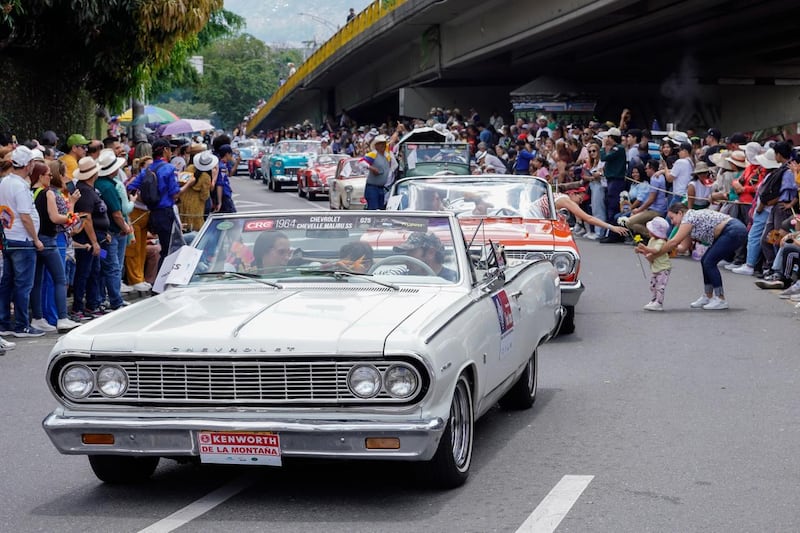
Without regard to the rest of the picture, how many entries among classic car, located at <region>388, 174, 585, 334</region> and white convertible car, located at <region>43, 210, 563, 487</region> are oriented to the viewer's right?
0

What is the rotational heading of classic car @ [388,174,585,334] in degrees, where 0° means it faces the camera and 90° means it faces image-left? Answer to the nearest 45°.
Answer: approximately 0°

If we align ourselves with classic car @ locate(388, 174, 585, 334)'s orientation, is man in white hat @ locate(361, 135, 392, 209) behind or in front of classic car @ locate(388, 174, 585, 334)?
behind

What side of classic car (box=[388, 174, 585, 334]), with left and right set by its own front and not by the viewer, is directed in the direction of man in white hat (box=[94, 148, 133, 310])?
right

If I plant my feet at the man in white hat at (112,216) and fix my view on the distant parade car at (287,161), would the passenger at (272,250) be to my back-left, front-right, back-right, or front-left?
back-right

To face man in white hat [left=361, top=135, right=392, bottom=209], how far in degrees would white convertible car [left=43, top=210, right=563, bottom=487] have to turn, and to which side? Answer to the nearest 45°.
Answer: approximately 135° to its right

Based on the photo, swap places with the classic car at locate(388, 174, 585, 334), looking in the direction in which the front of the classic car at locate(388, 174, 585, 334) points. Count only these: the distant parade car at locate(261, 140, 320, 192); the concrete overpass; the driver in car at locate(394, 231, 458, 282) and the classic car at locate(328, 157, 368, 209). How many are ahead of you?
1

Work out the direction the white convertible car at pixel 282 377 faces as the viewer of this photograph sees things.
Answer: facing the viewer and to the left of the viewer

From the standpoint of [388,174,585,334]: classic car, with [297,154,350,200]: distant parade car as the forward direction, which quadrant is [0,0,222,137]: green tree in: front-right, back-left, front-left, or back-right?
front-left

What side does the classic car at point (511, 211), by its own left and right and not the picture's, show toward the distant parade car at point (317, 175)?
back

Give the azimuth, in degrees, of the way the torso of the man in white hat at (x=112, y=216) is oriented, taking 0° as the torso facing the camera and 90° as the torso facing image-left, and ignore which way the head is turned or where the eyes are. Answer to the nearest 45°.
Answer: approximately 270°

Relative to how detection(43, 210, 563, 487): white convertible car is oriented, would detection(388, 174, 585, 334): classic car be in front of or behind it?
behind
